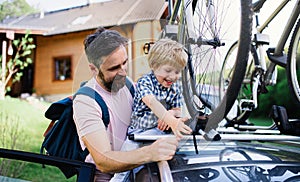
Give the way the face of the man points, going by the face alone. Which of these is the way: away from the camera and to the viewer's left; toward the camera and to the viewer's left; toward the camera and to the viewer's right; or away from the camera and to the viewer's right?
toward the camera and to the viewer's right

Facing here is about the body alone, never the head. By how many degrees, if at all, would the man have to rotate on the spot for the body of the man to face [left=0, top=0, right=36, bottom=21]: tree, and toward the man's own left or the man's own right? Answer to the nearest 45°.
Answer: approximately 180°

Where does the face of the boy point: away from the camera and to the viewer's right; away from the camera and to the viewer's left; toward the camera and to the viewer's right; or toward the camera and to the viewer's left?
toward the camera and to the viewer's right

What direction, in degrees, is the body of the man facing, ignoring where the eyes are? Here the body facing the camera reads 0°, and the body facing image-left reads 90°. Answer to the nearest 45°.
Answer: approximately 315°
